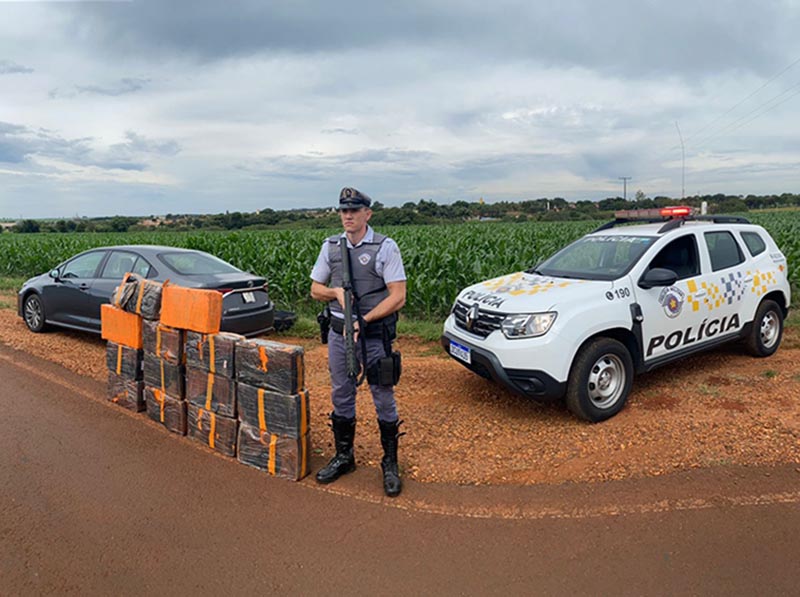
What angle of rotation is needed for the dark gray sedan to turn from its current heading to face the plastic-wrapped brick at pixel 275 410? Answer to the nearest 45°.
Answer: approximately 135° to its left

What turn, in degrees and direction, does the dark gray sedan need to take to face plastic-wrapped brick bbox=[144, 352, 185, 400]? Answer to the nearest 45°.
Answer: approximately 135° to its left

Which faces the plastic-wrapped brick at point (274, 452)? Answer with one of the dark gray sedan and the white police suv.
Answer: the white police suv

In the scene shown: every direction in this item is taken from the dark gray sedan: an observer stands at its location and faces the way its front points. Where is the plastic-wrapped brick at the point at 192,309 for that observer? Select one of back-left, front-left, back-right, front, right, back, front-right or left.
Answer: back-left

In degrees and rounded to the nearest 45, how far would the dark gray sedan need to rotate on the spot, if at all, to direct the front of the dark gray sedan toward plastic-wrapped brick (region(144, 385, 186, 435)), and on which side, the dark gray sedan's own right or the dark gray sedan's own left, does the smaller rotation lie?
approximately 135° to the dark gray sedan's own left

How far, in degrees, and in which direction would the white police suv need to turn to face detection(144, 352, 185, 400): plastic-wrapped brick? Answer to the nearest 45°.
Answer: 0° — it already faces it

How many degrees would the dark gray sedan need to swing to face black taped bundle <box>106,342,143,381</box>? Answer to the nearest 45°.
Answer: approximately 135° to its left

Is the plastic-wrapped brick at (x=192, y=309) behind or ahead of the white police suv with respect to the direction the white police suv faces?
ahead

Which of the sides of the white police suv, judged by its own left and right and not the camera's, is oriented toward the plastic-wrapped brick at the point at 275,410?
front

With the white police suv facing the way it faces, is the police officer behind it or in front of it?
in front

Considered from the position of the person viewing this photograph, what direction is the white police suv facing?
facing the viewer and to the left of the viewer

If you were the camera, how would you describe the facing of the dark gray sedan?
facing away from the viewer and to the left of the viewer

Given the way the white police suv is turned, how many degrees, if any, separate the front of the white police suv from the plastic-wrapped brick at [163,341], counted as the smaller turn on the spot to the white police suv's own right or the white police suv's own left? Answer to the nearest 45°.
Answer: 0° — it already faces it

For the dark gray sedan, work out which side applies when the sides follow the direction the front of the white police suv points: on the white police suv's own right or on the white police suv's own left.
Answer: on the white police suv's own right

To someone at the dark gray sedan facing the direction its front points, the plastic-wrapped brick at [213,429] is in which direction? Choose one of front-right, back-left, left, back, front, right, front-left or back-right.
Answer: back-left

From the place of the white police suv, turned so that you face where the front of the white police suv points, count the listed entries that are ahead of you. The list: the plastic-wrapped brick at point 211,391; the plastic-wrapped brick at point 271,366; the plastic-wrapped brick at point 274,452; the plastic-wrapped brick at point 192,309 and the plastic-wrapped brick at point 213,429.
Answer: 5
